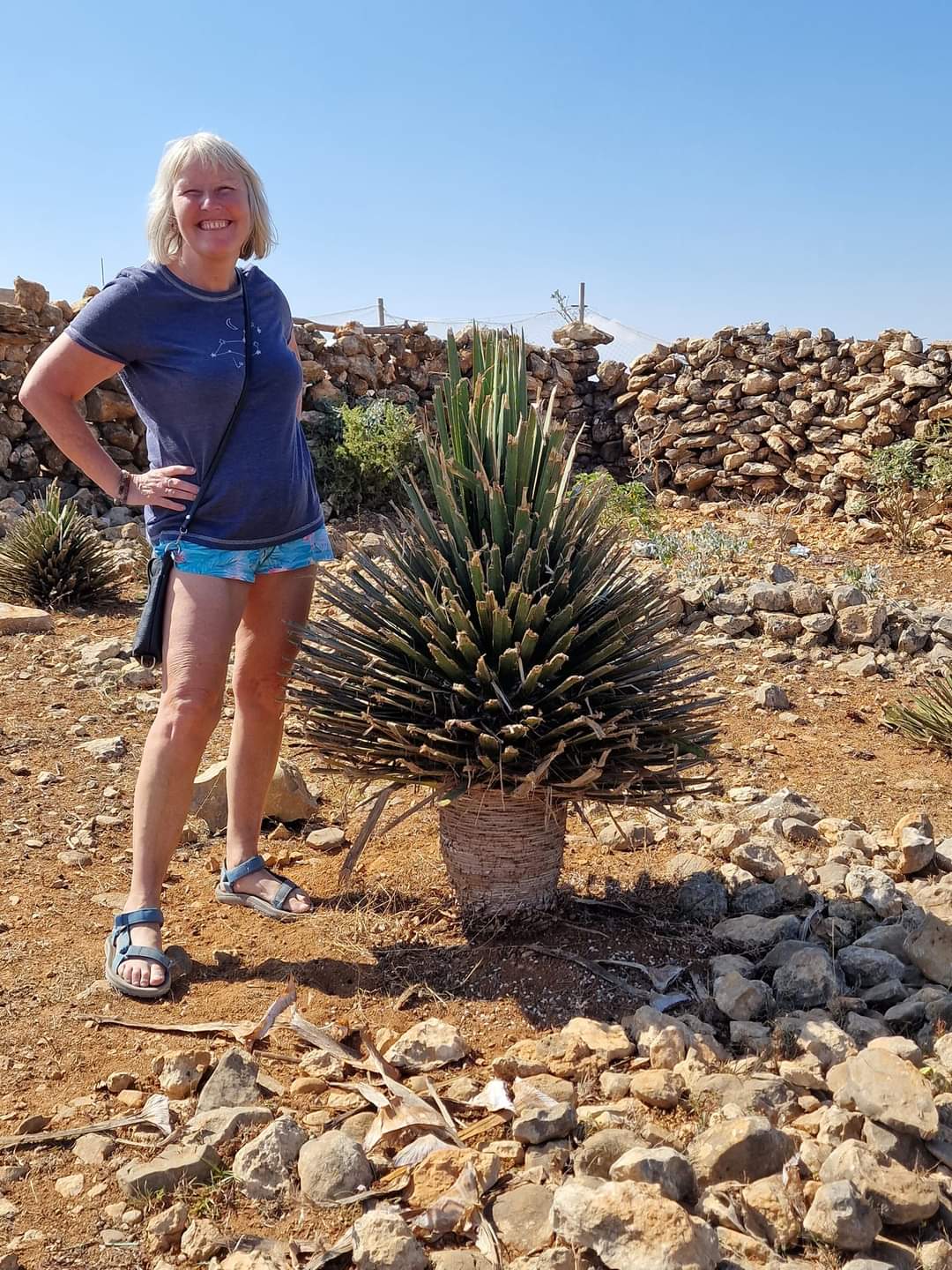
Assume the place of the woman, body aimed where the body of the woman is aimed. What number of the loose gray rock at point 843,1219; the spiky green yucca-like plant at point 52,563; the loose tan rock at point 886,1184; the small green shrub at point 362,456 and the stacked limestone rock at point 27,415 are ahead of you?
2

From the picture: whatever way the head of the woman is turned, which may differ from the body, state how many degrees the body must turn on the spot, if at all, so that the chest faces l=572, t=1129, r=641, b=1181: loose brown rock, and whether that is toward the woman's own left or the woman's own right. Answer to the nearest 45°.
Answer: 0° — they already face it

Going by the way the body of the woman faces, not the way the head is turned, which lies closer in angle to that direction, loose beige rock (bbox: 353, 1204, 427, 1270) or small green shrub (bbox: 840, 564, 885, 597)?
the loose beige rock

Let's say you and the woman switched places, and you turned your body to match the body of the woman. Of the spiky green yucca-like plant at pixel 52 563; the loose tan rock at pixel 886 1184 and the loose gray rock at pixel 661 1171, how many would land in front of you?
2

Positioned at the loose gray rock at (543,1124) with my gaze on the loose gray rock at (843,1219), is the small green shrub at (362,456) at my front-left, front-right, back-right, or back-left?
back-left

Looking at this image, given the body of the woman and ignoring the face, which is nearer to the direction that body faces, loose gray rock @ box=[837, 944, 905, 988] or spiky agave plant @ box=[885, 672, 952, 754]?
the loose gray rock

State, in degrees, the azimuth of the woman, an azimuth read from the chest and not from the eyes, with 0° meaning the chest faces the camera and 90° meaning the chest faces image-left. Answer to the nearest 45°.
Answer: approximately 315°

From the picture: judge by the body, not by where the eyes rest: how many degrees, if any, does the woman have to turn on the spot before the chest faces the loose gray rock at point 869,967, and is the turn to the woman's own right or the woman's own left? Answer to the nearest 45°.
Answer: approximately 45° to the woman's own left

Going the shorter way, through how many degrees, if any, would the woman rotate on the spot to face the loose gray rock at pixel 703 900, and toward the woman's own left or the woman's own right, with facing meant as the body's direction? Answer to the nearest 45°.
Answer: approximately 45° to the woman's own left

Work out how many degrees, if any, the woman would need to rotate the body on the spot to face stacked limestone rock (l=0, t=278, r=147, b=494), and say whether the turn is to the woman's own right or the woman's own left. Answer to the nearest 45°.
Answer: approximately 135° to the woman's own left

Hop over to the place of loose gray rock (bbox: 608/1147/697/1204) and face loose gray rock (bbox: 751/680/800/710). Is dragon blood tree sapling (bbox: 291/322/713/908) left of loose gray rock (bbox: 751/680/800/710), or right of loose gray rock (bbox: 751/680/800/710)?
left
